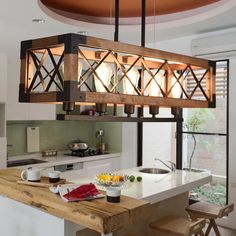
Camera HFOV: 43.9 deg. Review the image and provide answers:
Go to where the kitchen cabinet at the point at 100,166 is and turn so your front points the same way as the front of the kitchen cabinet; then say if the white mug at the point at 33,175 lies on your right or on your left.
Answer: on your right

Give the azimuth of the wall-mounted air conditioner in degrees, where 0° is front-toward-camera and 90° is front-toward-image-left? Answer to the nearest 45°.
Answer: approximately 45°

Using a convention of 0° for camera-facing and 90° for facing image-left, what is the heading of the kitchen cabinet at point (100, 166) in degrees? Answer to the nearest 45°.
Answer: approximately 315°

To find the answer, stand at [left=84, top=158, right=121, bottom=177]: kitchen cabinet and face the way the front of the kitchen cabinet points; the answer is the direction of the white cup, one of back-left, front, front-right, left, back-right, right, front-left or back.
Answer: front-right
